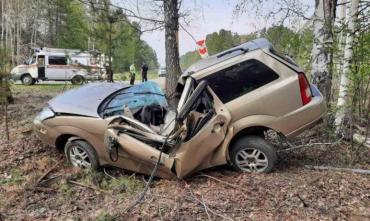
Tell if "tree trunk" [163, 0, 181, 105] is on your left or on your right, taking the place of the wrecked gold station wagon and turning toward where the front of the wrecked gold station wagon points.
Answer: on your right

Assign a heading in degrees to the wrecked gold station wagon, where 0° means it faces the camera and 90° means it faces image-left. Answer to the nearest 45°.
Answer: approximately 90°

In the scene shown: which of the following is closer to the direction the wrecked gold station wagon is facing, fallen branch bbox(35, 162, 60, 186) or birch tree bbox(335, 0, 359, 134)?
the fallen branch

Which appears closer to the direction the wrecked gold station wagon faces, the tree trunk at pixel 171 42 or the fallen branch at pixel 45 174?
the fallen branch

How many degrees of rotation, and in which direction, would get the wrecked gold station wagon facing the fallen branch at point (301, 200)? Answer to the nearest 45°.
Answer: approximately 135° to its left

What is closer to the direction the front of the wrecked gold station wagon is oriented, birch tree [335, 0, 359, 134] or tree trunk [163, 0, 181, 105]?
the tree trunk

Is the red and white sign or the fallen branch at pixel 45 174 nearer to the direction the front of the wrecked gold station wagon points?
the fallen branch

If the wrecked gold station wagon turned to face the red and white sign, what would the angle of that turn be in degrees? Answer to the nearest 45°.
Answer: approximately 90° to its right

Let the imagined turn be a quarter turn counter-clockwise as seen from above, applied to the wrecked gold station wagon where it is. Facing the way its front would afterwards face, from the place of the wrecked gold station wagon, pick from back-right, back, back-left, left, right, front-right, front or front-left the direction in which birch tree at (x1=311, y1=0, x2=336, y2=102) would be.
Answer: back-left

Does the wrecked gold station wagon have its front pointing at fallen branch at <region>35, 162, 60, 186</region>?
yes
